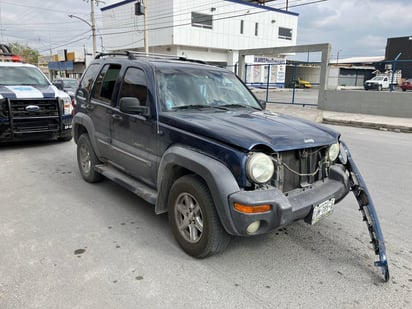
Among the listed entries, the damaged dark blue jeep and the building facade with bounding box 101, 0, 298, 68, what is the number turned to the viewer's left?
0

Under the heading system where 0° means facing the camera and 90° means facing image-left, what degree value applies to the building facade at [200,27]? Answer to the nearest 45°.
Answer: approximately 315°

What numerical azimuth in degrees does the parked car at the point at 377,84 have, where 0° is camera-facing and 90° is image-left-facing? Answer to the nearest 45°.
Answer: approximately 45°

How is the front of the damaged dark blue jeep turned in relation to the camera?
facing the viewer and to the right of the viewer

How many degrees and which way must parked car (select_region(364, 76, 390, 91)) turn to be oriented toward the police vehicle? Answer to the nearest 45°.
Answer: approximately 45° to its left

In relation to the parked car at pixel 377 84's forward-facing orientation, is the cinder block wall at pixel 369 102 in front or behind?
in front

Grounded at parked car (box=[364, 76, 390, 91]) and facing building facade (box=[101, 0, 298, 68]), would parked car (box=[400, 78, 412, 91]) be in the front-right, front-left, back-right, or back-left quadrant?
back-left

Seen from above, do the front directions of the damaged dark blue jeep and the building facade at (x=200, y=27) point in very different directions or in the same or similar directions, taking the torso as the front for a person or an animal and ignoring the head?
same or similar directions

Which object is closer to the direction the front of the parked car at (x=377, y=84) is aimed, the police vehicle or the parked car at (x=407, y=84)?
the police vehicle

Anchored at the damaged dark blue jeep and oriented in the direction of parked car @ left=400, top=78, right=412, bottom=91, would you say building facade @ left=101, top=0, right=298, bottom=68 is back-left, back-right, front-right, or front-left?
front-left

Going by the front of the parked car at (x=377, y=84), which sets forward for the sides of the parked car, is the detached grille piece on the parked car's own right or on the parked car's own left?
on the parked car's own left

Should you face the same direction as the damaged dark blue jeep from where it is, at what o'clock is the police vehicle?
The police vehicle is roughly at 6 o'clock from the damaged dark blue jeep.

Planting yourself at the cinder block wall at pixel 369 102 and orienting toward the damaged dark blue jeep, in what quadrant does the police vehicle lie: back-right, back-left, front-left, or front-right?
front-right
